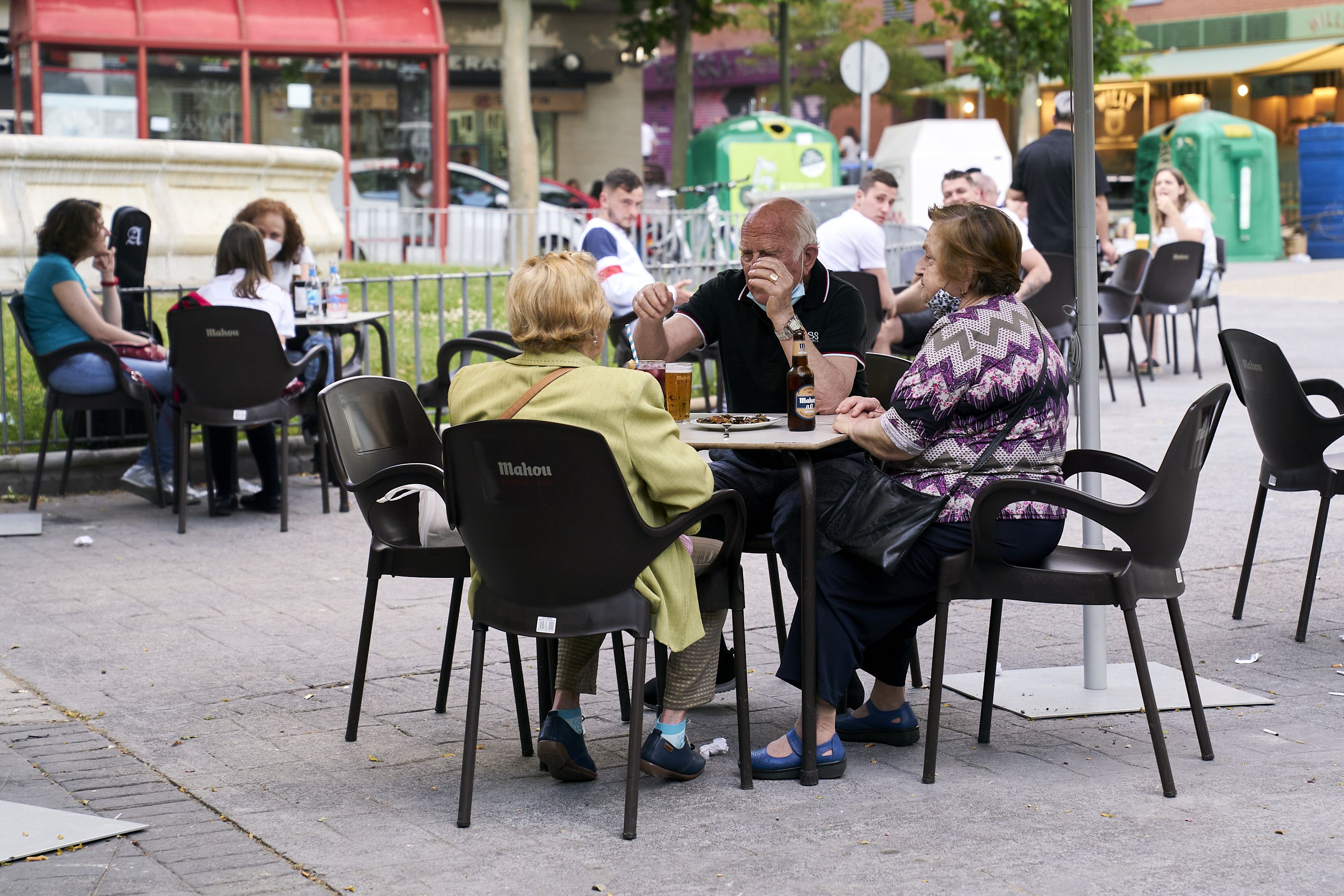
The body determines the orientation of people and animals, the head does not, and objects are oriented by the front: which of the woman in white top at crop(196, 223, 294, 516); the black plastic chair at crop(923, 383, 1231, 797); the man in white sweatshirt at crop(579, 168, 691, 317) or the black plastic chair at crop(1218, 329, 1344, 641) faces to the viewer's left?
the black plastic chair at crop(923, 383, 1231, 797)

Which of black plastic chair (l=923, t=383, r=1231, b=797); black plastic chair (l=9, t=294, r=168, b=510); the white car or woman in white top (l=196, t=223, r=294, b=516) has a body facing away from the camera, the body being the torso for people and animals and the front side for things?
the woman in white top

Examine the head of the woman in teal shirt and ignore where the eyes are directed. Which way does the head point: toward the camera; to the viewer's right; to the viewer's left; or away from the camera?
to the viewer's right

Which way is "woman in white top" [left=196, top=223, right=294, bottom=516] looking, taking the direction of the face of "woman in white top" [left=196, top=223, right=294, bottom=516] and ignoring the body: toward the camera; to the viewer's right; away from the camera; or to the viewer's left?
away from the camera

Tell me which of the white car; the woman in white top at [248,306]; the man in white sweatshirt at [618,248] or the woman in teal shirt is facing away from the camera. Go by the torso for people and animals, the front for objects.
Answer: the woman in white top

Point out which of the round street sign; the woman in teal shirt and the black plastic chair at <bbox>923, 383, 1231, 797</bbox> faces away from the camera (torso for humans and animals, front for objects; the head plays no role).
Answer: the round street sign

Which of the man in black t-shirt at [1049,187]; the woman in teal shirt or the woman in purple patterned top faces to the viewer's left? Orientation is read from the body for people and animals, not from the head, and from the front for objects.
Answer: the woman in purple patterned top

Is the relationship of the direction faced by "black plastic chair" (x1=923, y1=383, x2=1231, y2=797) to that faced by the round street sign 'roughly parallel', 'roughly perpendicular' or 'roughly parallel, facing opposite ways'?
roughly perpendicular

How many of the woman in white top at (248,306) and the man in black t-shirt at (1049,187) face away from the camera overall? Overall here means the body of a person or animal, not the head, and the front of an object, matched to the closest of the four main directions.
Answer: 2

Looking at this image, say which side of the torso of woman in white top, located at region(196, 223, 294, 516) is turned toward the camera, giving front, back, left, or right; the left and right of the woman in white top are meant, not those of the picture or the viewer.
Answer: back

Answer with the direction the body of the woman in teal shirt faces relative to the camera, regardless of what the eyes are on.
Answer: to the viewer's right

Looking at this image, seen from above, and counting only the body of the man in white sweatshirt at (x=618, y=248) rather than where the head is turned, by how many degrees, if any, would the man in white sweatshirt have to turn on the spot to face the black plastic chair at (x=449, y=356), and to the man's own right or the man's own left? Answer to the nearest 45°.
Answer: approximately 90° to the man's own right

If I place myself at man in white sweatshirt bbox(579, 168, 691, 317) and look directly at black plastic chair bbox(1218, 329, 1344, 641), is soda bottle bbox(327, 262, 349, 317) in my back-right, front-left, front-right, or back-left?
back-right
